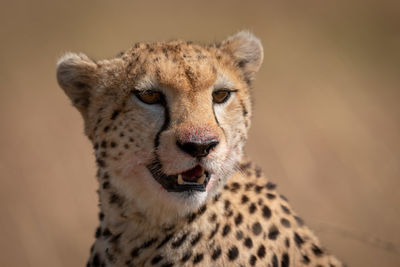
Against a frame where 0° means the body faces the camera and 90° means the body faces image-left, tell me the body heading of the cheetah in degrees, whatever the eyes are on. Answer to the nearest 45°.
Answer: approximately 45°
